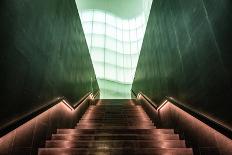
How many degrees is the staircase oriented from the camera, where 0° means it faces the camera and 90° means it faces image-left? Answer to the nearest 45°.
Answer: approximately 0°
